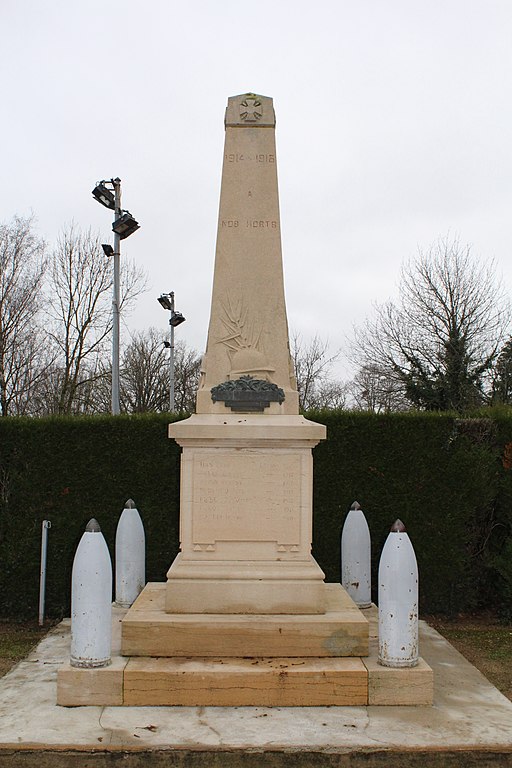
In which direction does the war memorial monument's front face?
toward the camera

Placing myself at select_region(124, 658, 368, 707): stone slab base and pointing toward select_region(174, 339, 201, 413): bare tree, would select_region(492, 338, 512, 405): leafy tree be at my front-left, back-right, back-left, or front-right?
front-right

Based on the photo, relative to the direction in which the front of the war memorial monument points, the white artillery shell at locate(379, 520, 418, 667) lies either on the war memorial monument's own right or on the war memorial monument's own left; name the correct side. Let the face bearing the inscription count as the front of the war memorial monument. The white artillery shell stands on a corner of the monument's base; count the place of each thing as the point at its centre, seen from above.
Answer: on the war memorial monument's own left

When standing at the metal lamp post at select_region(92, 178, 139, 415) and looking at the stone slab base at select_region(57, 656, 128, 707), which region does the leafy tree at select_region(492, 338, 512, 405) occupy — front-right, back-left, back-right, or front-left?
back-left

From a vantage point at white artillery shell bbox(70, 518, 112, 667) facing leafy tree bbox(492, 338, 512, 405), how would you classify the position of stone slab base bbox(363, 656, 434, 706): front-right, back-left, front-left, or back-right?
front-right

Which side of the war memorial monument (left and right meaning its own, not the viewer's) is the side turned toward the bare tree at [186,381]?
back

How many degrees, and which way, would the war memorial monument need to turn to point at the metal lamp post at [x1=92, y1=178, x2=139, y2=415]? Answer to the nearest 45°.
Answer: approximately 180°

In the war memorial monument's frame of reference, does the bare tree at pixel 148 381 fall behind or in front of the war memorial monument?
behind

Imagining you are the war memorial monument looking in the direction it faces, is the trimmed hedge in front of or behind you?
behind
